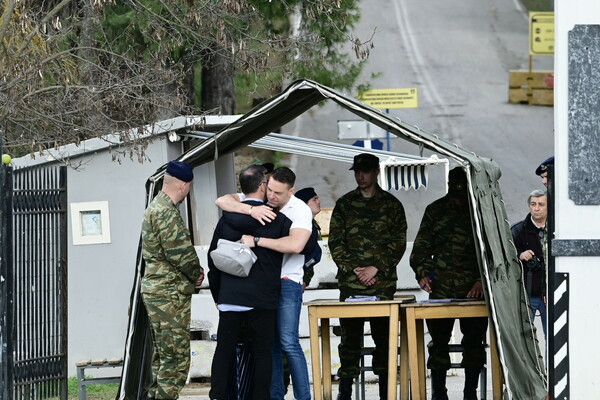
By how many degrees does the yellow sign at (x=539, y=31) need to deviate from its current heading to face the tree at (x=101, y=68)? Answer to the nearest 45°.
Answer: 0° — it already faces it

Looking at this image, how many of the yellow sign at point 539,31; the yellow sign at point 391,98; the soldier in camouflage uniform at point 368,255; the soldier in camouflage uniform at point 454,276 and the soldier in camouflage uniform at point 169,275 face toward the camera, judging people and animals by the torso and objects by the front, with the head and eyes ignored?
4

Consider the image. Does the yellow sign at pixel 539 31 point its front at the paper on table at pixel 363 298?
yes

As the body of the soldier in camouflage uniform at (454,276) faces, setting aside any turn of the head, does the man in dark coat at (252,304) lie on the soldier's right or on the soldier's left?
on the soldier's right

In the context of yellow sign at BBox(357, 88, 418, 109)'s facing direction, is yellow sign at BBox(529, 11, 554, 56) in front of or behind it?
behind

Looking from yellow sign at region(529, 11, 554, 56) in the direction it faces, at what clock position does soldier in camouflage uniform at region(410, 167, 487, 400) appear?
The soldier in camouflage uniform is roughly at 12 o'clock from the yellow sign.

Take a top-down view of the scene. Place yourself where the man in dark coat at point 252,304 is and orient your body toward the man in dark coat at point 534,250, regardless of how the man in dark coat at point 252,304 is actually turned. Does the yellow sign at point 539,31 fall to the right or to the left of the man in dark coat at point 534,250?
left

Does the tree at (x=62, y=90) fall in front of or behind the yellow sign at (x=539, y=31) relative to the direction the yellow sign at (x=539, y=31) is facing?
in front

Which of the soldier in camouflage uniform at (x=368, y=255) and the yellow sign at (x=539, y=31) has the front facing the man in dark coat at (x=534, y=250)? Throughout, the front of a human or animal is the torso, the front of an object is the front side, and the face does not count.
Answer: the yellow sign

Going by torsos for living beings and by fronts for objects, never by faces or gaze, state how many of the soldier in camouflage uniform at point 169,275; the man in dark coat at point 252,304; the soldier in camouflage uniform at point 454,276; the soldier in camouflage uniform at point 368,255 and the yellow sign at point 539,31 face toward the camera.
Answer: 3

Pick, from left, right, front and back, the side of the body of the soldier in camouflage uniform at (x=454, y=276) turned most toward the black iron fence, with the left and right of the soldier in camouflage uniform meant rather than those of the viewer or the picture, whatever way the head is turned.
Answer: right

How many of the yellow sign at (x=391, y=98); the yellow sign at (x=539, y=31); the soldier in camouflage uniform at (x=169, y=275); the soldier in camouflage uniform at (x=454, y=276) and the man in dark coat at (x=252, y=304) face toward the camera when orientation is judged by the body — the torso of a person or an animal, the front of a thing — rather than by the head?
3

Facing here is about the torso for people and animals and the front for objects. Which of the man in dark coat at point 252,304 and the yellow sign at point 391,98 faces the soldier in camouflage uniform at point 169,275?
the yellow sign
